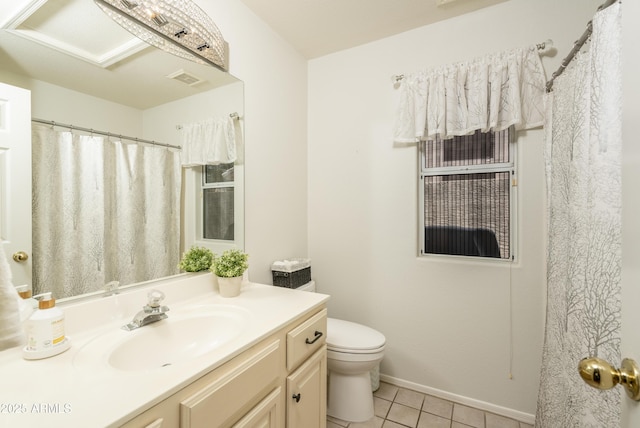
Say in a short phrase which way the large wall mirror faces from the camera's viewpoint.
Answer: facing the viewer and to the right of the viewer

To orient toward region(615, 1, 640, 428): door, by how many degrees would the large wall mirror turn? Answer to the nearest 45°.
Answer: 0° — it already faces it

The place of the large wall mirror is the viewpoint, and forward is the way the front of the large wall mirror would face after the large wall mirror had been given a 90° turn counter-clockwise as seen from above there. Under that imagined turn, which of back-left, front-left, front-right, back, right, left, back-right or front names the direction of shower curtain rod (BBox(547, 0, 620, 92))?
right

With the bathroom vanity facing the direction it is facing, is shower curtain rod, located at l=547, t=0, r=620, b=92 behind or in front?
in front

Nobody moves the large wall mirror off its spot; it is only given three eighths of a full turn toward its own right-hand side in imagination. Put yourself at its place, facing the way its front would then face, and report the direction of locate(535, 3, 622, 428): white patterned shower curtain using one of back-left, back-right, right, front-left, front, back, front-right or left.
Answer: back-left

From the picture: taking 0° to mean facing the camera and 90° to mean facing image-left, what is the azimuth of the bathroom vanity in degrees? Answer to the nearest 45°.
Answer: approximately 315°

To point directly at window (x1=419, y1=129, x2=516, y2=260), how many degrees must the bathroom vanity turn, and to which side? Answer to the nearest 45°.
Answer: approximately 45° to its left

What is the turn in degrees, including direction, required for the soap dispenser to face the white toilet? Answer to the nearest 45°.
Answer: approximately 45° to its left
